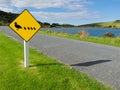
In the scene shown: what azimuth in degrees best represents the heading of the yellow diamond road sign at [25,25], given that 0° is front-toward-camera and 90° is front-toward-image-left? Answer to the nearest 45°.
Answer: approximately 0°
